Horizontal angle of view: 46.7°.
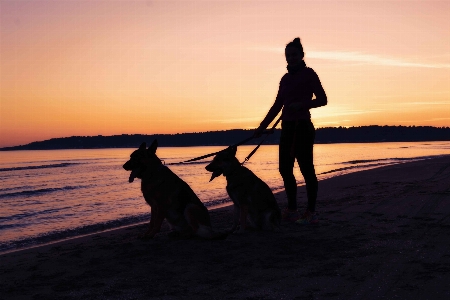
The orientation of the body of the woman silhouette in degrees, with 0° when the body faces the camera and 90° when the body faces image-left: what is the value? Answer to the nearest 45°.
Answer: approximately 45°
